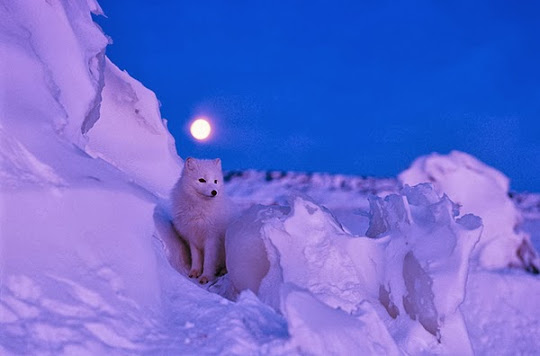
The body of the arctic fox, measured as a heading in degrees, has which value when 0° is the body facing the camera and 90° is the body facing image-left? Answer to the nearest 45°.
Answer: approximately 0°

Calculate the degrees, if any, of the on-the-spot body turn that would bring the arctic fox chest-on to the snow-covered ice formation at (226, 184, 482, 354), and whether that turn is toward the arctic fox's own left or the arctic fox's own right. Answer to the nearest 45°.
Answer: approximately 45° to the arctic fox's own left
